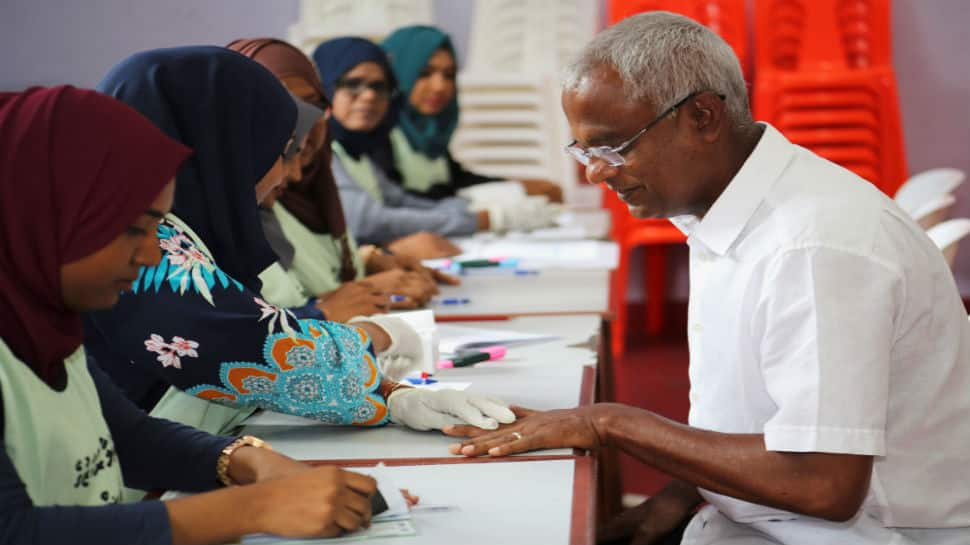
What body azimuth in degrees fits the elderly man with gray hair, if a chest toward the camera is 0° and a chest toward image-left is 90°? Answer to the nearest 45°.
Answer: approximately 90°

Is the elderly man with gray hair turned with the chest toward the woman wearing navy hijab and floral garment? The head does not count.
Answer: yes

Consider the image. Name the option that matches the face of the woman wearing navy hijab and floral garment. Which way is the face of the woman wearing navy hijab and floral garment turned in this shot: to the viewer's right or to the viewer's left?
to the viewer's right

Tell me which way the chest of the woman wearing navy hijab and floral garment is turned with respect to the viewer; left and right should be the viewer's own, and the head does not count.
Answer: facing to the right of the viewer

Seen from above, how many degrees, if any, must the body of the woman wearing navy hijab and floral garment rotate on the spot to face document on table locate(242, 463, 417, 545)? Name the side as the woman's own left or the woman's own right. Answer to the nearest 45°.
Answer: approximately 45° to the woman's own right

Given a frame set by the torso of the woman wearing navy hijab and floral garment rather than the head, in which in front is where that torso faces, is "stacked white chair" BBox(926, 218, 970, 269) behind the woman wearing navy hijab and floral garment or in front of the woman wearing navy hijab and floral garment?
in front

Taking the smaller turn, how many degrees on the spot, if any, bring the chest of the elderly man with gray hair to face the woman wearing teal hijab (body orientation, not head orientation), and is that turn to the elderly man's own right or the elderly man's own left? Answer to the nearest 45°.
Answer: approximately 90° to the elderly man's own right

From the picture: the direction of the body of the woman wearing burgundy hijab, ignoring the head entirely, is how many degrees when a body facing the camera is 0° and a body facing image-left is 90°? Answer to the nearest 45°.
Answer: approximately 315°

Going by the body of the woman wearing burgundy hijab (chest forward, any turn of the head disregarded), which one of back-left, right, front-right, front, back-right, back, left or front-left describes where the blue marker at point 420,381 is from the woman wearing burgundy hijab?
left

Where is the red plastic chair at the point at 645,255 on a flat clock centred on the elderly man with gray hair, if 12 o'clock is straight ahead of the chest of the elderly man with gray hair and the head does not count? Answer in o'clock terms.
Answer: The red plastic chair is roughly at 3 o'clock from the elderly man with gray hair.

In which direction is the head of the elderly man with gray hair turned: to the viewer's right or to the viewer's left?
to the viewer's left
